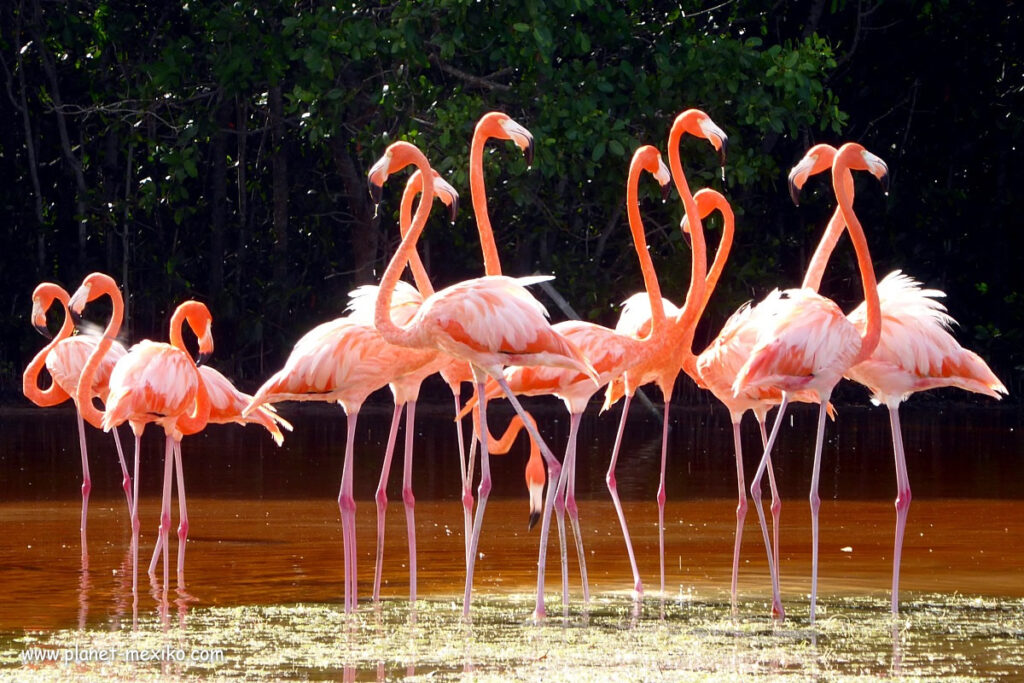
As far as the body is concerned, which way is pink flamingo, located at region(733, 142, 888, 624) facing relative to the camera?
to the viewer's right

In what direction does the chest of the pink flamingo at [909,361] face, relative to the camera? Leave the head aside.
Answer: to the viewer's left

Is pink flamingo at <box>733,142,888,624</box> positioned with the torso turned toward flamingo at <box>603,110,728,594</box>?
no

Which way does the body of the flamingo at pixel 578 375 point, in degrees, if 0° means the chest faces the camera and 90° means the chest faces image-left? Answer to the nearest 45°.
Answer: approximately 270°

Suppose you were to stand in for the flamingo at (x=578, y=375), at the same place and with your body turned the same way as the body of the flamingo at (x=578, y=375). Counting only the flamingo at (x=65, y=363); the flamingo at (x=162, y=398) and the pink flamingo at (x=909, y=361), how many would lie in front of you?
1

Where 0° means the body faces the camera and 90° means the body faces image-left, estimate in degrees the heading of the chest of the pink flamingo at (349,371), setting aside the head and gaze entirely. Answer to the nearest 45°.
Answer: approximately 270°

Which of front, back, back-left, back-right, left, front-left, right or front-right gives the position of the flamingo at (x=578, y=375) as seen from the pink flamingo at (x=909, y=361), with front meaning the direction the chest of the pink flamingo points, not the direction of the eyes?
front

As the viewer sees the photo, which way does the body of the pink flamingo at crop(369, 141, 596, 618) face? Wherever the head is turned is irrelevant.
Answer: to the viewer's left

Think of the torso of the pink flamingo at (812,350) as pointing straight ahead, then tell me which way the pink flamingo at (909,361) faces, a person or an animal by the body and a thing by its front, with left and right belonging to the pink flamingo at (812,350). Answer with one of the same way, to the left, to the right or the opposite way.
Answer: the opposite way

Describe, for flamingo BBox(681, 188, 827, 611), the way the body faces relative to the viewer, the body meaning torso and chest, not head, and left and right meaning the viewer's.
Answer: facing to the left of the viewer

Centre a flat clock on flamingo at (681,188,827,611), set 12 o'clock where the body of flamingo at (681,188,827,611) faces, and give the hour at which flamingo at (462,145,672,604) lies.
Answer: flamingo at (462,145,672,604) is roughly at 11 o'clock from flamingo at (681,188,827,611).

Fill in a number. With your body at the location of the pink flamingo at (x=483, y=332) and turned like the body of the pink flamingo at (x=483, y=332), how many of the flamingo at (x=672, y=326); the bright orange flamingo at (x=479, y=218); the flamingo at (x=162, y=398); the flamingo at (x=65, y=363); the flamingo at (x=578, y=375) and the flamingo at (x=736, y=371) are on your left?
0

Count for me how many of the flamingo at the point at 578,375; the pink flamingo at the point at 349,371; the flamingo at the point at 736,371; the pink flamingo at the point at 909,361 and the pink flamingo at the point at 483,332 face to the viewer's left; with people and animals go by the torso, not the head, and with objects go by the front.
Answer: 3

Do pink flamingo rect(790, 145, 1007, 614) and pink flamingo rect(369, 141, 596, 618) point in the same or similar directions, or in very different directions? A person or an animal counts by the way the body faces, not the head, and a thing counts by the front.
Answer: same or similar directions

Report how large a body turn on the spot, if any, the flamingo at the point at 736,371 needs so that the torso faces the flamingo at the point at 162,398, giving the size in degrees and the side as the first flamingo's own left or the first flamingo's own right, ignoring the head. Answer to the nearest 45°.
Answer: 0° — it already faces it

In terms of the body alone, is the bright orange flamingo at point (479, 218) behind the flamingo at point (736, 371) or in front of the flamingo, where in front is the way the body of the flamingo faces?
in front
